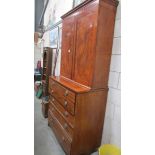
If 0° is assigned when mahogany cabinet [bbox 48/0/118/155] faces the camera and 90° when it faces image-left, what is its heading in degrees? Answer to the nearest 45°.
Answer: approximately 45°
